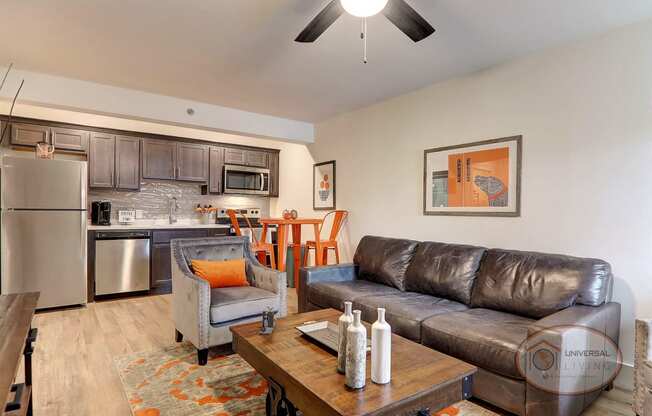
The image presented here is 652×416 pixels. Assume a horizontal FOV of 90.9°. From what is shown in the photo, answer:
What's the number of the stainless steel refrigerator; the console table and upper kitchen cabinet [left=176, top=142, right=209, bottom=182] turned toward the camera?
2

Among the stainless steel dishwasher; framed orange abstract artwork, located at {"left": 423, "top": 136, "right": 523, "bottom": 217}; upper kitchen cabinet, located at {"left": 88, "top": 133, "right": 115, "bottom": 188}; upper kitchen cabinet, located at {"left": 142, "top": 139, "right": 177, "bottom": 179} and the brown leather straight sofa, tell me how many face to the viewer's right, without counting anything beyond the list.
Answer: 0

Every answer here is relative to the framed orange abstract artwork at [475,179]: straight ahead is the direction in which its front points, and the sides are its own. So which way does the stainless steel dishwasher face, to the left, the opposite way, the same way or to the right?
to the left

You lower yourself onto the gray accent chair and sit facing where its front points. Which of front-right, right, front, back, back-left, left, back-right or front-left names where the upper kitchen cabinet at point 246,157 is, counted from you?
back-left

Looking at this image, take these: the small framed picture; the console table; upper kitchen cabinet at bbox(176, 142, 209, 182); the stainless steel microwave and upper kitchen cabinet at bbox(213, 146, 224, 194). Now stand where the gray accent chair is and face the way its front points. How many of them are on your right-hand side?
1

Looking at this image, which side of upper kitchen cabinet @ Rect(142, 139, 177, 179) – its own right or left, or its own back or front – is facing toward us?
front

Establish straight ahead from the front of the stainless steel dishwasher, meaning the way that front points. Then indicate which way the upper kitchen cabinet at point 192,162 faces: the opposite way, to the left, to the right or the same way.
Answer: the same way

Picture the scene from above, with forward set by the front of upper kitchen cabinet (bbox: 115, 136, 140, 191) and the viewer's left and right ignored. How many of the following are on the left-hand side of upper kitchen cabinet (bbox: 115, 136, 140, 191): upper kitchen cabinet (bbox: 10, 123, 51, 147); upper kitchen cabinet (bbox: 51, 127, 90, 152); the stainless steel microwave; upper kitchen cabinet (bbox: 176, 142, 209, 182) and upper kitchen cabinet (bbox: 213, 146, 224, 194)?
3

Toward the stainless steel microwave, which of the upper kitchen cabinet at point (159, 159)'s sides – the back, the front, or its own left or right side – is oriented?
left

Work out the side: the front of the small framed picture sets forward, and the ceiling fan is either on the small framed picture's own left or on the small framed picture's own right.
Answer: on the small framed picture's own left

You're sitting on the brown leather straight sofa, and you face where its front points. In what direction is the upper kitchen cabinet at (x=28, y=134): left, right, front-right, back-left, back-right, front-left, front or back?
front-right

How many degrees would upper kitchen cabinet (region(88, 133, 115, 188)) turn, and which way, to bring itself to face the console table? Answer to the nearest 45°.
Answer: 0° — it already faces it

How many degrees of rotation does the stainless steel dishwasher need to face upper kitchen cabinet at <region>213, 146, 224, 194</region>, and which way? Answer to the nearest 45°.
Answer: approximately 135° to its left

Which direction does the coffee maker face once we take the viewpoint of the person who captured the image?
facing the viewer

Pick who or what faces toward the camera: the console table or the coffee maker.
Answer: the coffee maker

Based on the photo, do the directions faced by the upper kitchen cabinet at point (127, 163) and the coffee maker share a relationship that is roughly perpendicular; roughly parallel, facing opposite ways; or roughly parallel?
roughly parallel

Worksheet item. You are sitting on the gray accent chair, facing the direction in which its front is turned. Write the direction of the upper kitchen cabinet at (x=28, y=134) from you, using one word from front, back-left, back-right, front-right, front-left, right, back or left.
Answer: back
